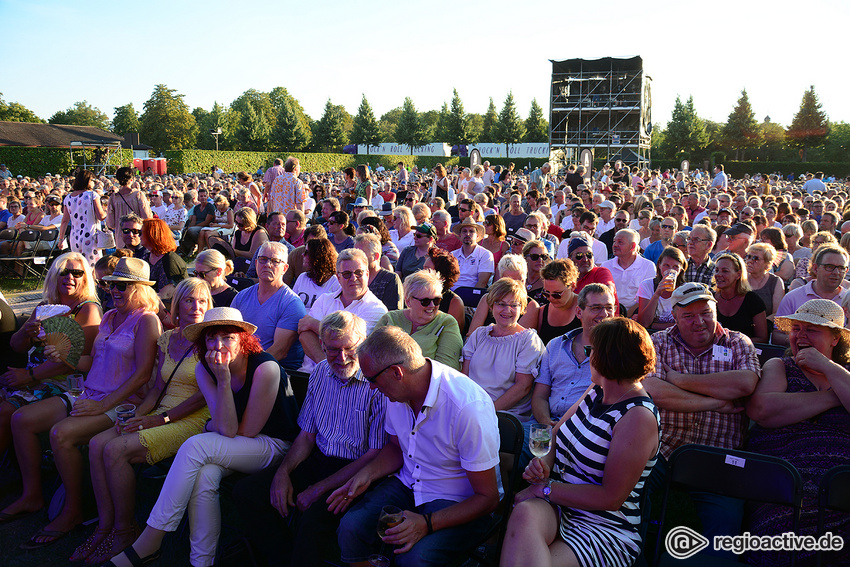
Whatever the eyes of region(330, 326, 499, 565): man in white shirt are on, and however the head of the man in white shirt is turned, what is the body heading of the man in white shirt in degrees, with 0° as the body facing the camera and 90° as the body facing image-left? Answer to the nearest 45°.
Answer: approximately 45°

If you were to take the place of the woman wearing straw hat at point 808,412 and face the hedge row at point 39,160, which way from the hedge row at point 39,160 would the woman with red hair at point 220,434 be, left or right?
left

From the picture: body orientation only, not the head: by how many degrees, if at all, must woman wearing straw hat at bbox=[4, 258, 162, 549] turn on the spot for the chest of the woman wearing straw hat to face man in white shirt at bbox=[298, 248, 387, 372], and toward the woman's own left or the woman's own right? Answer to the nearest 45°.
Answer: approximately 135° to the woman's own left

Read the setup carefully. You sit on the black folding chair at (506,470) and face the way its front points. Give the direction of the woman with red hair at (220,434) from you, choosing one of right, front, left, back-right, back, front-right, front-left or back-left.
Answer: front-right

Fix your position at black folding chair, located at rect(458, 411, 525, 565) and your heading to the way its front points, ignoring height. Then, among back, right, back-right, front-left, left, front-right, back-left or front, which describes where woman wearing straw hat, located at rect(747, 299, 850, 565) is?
back-left

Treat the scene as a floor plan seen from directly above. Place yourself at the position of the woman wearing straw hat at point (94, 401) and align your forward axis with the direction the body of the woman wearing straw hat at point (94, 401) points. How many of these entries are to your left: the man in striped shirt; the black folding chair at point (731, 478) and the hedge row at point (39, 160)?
2

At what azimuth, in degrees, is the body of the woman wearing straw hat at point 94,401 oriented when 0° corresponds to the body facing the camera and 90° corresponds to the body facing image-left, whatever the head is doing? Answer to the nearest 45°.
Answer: approximately 45°

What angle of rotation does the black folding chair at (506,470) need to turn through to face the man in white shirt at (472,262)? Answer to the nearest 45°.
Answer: approximately 135° to its right

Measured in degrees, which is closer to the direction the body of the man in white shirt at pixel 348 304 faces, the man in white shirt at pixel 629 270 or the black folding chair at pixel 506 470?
the black folding chair

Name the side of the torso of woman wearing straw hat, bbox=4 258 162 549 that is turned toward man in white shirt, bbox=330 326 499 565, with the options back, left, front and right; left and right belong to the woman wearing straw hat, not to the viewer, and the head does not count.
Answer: left

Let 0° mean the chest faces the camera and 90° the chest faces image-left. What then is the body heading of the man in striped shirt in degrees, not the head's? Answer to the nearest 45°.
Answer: approximately 45°

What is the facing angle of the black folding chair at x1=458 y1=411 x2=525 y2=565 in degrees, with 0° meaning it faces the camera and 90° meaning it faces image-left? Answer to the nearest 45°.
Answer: approximately 45°

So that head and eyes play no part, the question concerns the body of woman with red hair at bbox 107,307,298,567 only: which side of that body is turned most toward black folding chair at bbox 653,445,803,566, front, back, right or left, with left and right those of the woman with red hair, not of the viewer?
left
